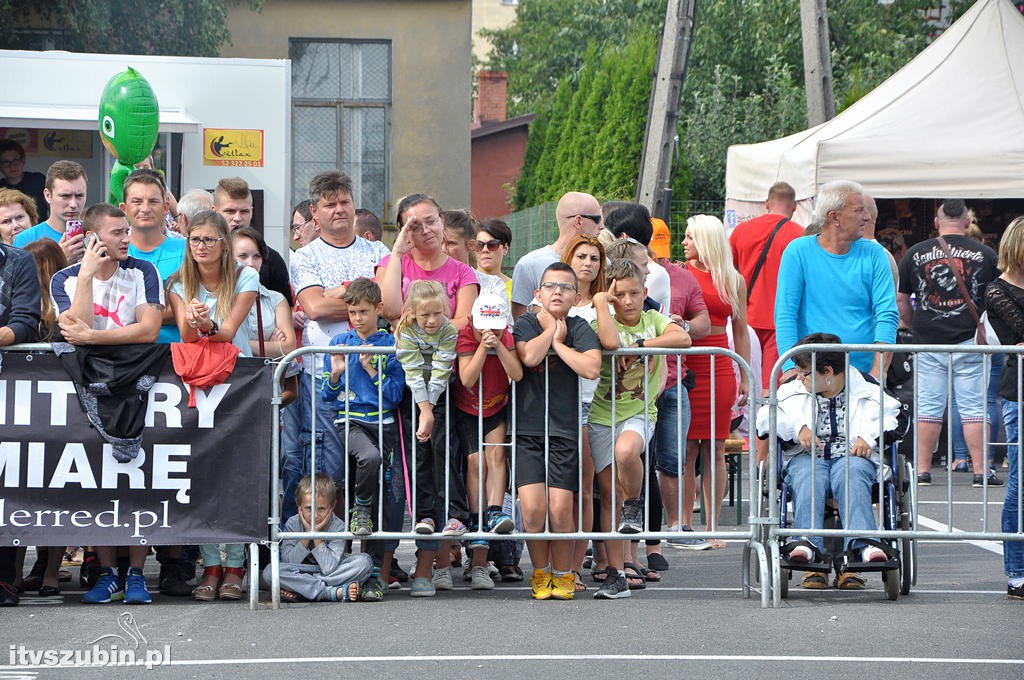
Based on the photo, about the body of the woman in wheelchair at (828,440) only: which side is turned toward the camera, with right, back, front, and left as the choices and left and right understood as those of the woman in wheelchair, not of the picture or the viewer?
front

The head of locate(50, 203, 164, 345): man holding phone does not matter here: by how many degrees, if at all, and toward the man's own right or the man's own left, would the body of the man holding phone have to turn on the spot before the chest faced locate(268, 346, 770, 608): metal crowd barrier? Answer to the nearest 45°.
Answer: approximately 90° to the man's own left

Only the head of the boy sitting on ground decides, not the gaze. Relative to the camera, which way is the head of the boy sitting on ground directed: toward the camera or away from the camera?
toward the camera

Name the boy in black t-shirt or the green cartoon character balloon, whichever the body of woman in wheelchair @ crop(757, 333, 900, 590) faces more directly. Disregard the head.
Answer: the boy in black t-shirt

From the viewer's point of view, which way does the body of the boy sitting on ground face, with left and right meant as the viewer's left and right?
facing the viewer

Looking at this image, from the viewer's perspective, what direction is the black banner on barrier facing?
toward the camera
